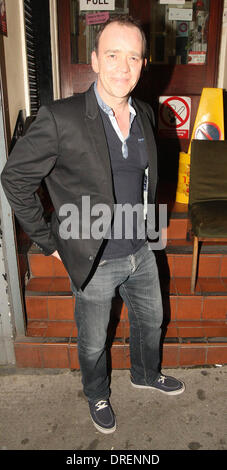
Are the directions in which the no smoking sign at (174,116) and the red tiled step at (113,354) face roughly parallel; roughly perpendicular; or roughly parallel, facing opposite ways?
roughly parallel

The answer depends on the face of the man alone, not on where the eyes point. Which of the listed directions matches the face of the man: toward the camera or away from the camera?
toward the camera

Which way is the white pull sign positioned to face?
toward the camera

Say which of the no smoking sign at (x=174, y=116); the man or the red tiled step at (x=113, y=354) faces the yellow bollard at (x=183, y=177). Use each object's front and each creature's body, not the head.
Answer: the no smoking sign

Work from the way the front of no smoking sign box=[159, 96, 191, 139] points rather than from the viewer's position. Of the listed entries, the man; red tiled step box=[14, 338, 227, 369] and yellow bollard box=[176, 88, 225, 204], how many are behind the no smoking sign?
0

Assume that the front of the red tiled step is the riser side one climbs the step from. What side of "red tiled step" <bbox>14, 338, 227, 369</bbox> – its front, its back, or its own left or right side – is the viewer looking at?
front

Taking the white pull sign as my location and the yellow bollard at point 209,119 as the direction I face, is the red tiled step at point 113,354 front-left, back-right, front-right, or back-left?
front-right

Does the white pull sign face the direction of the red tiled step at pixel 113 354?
yes

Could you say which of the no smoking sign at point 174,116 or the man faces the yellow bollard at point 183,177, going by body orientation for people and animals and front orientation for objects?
the no smoking sign

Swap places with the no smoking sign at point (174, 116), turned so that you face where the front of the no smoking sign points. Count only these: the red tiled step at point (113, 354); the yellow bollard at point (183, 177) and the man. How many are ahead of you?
3

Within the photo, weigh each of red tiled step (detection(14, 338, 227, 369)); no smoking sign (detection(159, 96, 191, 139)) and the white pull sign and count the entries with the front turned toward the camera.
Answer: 3

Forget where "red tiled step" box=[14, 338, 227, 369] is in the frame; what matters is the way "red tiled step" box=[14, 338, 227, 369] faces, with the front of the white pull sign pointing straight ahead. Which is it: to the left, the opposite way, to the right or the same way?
the same way

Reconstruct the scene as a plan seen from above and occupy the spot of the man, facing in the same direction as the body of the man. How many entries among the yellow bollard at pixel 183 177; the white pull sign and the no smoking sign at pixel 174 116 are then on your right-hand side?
0

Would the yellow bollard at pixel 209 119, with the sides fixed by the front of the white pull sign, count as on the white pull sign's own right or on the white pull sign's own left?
on the white pull sign's own left
